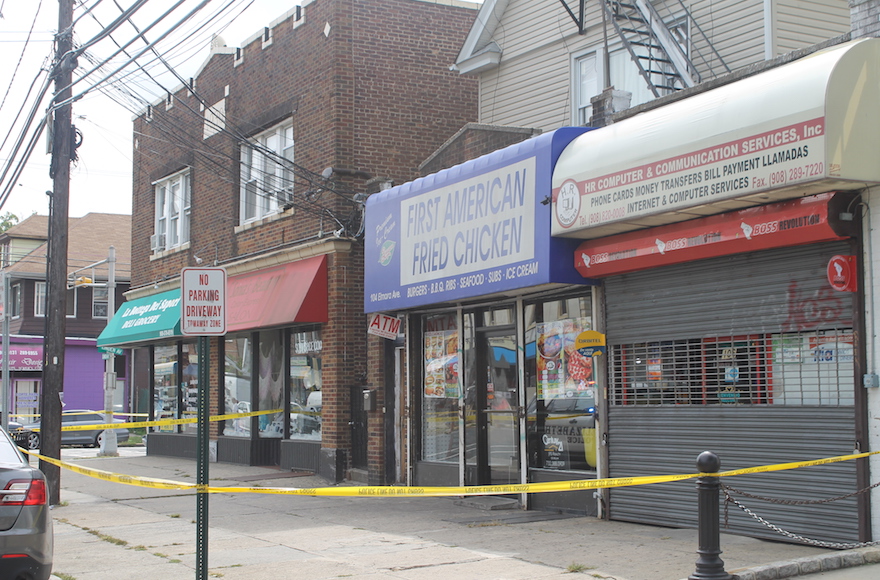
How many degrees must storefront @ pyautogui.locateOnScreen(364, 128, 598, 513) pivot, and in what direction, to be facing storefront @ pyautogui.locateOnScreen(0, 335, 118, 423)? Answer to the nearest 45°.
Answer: approximately 90° to its right

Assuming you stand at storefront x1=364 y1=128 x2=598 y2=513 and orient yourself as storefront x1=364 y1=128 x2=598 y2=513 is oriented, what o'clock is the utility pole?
The utility pole is roughly at 2 o'clock from the storefront.

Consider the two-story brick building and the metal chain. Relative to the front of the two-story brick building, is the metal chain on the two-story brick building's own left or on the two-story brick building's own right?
on the two-story brick building's own left

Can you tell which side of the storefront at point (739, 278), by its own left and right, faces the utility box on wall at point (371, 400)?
right

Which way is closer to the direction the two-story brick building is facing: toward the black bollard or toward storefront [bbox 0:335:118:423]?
the black bollard

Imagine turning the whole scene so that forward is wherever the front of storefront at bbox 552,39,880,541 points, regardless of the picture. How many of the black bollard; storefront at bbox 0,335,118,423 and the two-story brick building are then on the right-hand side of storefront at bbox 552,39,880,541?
2

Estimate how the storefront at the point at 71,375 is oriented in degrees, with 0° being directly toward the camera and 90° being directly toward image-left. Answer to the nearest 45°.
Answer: approximately 0°
